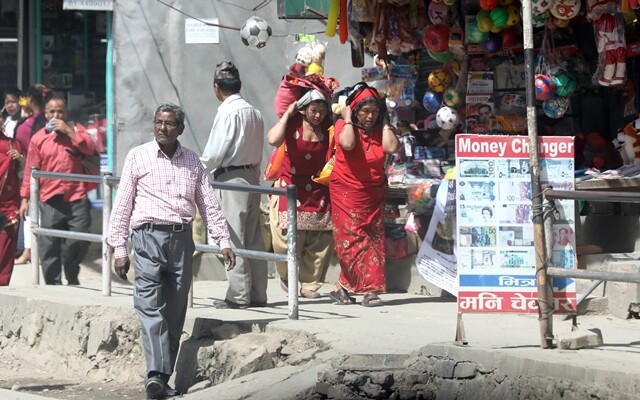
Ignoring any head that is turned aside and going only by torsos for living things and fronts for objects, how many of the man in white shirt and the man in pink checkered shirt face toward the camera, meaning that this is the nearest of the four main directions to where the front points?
1

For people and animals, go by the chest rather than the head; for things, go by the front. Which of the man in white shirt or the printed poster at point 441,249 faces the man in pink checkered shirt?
the printed poster

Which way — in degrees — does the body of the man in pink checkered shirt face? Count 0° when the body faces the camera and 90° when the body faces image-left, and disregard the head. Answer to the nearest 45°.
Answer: approximately 0°

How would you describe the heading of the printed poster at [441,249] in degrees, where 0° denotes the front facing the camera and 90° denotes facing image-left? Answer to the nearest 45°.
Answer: approximately 45°

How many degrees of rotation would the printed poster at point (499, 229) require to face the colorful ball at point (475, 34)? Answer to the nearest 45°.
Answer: approximately 180°

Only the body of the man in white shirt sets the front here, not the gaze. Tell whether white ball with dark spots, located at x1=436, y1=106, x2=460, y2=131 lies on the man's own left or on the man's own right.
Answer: on the man's own right

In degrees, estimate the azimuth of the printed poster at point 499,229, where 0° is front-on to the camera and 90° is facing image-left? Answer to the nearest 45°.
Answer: approximately 0°
